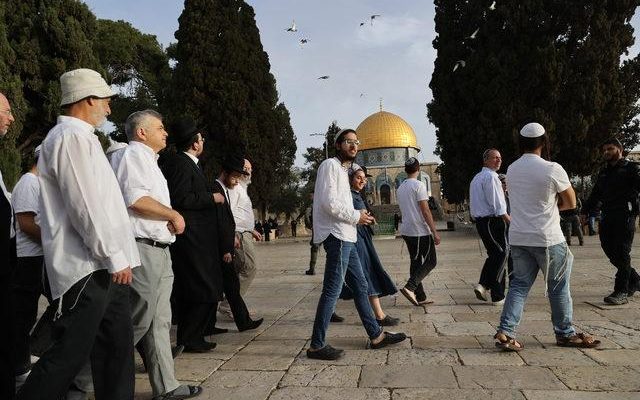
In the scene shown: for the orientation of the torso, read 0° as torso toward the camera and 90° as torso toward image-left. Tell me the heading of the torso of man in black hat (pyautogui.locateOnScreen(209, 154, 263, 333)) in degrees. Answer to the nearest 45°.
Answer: approximately 270°

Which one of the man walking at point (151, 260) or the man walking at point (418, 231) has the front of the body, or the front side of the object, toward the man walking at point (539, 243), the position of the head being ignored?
the man walking at point (151, 260)

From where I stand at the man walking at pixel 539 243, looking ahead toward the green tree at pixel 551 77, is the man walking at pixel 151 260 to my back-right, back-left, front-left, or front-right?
back-left

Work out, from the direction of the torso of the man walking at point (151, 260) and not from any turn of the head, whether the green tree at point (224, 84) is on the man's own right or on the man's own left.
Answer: on the man's own left

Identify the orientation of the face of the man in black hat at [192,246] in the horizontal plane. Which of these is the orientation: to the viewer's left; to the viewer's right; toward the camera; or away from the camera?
to the viewer's right

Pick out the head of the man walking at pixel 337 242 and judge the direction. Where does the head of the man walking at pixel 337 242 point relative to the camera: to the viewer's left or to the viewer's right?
to the viewer's right

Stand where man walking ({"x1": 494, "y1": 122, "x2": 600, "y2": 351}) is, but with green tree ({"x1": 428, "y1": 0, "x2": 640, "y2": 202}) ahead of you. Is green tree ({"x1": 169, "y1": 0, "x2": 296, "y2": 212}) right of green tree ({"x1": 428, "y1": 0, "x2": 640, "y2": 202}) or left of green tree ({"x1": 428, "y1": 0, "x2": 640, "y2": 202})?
left

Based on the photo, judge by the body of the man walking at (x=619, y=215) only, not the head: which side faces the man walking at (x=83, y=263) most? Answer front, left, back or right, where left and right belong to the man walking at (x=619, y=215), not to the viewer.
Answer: front

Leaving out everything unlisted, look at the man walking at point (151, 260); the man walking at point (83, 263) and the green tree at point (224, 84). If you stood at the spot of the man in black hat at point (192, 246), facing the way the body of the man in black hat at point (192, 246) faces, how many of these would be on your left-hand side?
1

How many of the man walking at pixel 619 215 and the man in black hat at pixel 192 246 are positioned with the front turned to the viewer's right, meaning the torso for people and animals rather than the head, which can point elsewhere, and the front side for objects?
1

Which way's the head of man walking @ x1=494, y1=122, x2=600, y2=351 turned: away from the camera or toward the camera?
away from the camera

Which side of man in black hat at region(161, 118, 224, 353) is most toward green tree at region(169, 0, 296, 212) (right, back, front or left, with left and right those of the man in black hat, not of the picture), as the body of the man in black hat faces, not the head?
left

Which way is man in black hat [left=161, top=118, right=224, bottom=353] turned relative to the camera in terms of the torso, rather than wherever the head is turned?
to the viewer's right

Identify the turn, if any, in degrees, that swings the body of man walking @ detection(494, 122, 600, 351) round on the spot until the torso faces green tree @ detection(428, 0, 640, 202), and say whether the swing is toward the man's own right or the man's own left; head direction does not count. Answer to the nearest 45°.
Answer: approximately 45° to the man's own left

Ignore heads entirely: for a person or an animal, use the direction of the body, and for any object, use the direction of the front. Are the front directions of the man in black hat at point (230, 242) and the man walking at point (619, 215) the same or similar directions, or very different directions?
very different directions

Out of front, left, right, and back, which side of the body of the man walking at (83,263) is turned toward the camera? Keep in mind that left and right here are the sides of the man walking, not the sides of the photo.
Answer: right
